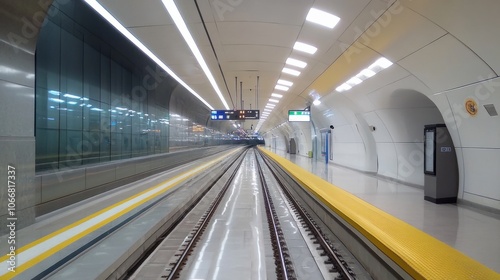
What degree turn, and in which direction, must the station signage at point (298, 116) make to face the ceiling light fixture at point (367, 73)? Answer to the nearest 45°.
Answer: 0° — it already faces it

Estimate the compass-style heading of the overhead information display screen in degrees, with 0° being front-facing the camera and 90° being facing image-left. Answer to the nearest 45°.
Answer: approximately 0°

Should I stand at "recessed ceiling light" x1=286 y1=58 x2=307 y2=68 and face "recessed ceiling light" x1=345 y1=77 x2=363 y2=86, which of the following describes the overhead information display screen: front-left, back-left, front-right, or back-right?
back-left

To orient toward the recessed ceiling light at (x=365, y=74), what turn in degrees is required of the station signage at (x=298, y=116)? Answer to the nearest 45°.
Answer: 0° — it already faces it

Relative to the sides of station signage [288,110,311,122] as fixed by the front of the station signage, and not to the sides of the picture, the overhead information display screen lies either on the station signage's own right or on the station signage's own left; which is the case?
on the station signage's own right

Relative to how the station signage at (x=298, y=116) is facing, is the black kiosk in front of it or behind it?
in front

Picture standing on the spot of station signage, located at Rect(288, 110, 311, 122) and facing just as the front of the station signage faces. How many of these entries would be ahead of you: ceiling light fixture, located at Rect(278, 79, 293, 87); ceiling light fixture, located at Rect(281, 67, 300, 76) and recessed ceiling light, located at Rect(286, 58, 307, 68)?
3

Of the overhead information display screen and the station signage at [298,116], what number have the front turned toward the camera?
2

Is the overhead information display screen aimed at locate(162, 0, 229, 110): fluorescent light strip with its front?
yes

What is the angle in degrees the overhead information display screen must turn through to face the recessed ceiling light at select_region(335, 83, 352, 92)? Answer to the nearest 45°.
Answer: approximately 45° to its left

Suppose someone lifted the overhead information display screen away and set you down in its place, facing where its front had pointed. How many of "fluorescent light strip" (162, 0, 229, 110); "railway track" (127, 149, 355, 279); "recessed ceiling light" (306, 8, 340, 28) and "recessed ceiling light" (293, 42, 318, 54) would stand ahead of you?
4

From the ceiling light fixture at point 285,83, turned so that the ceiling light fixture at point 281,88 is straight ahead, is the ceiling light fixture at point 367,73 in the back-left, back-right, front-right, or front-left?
back-right

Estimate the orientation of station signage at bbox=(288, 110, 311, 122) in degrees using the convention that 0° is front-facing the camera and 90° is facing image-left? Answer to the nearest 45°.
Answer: approximately 0°
